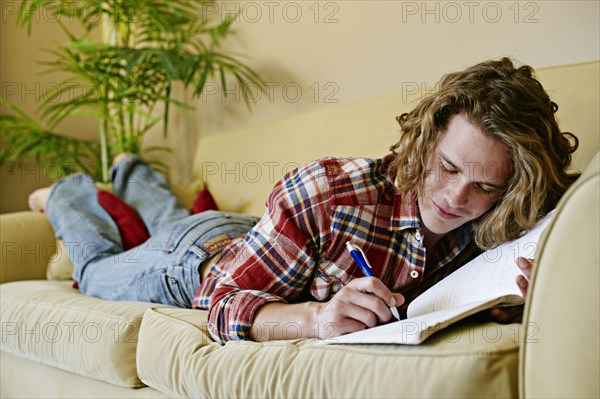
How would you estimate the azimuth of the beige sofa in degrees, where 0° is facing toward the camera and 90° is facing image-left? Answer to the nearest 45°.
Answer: approximately 45°
